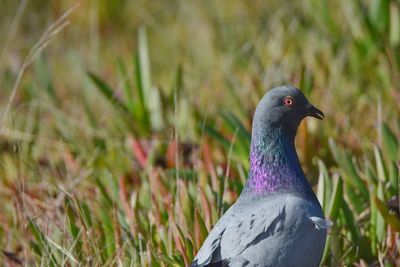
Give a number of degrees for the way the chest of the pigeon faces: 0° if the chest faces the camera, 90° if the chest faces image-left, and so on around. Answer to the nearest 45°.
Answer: approximately 270°
